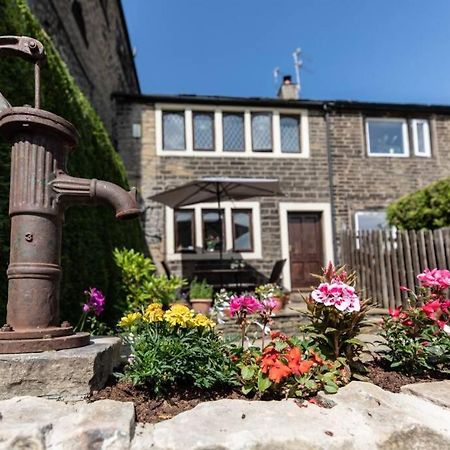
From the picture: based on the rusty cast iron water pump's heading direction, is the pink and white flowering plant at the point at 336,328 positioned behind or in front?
in front

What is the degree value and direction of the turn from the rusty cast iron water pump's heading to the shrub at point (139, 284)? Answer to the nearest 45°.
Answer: approximately 90° to its left

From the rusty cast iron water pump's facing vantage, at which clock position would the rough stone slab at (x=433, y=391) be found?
The rough stone slab is roughly at 1 o'clock from the rusty cast iron water pump.

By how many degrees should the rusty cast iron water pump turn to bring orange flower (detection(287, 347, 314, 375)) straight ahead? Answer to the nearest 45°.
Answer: approximately 45° to its right

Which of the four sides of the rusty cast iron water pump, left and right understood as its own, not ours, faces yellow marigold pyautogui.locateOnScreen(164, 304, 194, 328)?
front

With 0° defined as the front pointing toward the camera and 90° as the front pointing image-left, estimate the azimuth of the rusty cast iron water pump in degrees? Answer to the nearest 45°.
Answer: approximately 270°

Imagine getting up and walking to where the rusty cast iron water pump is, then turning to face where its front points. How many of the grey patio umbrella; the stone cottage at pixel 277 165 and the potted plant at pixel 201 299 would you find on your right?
0

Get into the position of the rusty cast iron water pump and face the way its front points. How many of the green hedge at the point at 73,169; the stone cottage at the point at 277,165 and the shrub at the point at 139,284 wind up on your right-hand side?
0

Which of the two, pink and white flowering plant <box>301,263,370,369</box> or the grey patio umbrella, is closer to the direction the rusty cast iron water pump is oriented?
the pink and white flowering plant

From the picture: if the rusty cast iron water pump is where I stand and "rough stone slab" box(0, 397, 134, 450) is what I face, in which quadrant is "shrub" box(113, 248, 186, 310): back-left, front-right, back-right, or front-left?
back-left

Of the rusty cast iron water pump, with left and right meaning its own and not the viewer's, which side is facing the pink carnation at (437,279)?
front

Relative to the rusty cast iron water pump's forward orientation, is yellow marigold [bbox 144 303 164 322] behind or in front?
in front

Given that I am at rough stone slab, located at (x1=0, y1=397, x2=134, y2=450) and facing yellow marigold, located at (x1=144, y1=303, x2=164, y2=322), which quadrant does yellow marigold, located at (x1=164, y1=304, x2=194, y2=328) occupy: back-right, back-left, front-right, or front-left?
front-right

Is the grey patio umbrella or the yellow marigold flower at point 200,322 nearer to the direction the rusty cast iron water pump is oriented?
the yellow marigold flower

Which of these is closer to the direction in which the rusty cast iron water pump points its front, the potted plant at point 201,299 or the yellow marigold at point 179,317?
the yellow marigold
